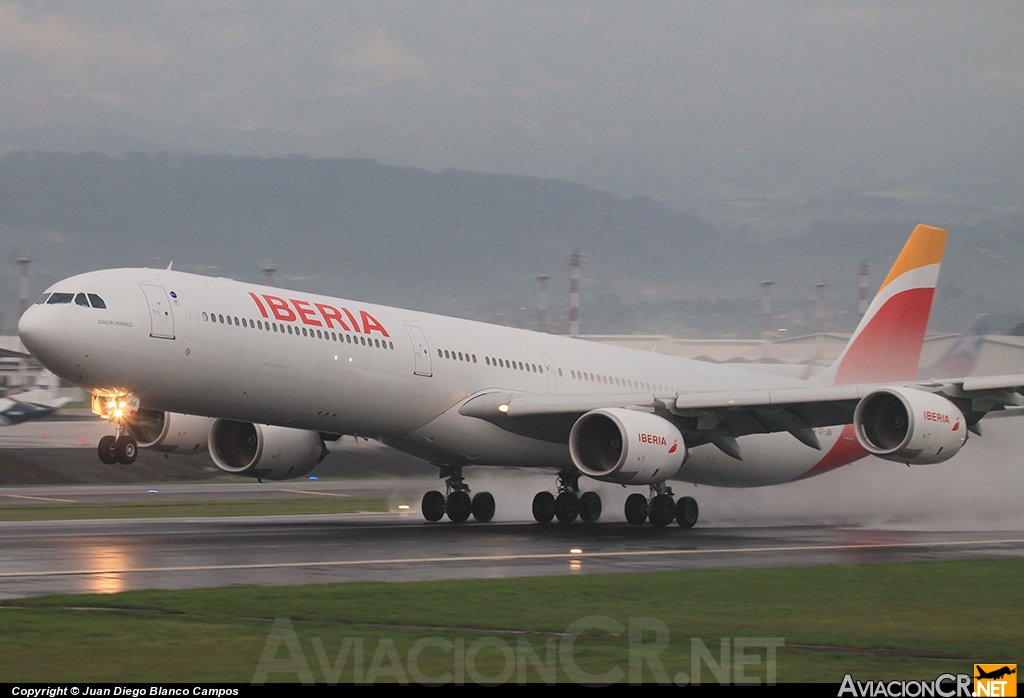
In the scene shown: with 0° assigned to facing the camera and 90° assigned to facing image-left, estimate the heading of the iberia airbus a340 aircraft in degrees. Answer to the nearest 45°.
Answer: approximately 45°
